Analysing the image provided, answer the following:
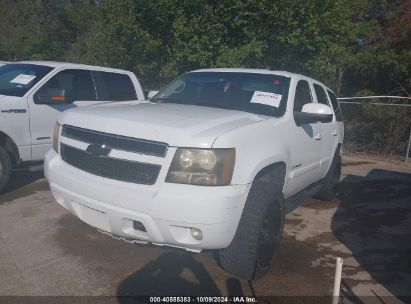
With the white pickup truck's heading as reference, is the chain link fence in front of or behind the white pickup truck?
behind

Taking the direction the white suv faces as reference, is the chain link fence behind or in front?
behind

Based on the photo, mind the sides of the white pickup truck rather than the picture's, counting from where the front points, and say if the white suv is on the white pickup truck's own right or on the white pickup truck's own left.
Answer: on the white pickup truck's own left

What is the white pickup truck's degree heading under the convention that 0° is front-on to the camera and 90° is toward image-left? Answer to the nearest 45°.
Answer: approximately 45°

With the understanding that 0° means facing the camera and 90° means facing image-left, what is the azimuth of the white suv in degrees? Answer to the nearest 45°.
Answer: approximately 45°

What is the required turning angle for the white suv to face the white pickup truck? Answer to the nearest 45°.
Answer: approximately 90° to its right
